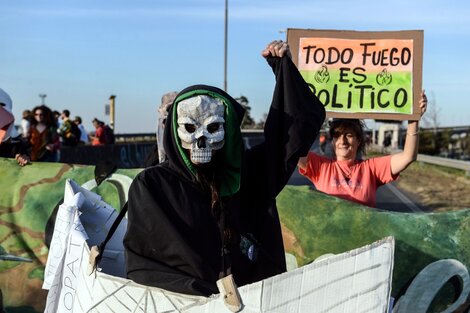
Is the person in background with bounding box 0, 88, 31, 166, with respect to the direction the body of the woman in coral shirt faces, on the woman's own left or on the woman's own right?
on the woman's own right

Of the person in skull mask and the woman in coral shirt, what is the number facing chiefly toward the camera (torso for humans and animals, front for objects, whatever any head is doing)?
2

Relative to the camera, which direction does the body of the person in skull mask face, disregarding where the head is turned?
toward the camera

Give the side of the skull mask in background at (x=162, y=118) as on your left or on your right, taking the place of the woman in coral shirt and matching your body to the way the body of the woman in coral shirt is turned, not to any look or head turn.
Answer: on your right

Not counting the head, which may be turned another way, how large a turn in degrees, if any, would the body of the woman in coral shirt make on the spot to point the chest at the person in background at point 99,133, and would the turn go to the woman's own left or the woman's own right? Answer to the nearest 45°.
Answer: approximately 135° to the woman's own right

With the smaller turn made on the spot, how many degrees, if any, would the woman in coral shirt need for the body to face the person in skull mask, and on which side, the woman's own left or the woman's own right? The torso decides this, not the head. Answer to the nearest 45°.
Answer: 0° — they already face them

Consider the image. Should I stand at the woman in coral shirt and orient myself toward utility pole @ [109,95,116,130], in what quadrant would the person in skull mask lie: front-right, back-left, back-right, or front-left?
back-left

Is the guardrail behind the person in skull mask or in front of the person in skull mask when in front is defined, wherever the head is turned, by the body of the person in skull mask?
behind

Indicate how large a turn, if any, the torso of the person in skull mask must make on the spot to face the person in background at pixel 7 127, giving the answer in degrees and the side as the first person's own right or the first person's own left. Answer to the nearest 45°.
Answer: approximately 135° to the first person's own right

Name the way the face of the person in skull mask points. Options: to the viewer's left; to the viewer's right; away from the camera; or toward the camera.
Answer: toward the camera

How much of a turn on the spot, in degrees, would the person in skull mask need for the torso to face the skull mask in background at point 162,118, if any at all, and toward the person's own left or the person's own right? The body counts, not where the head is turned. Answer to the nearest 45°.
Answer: approximately 180°

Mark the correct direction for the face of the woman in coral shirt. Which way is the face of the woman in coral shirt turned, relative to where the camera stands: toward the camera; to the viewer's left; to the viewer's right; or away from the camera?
toward the camera

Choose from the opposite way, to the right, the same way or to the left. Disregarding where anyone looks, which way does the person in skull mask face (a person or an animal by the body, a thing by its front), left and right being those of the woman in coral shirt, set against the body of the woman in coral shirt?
the same way

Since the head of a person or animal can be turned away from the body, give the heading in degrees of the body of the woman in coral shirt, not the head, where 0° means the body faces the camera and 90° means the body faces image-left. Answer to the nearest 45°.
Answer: approximately 0°

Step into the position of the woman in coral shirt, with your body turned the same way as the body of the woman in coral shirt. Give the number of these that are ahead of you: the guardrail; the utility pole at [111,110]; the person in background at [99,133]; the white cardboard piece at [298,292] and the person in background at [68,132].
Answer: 1

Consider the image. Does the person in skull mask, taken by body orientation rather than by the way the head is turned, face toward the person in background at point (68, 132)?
no
